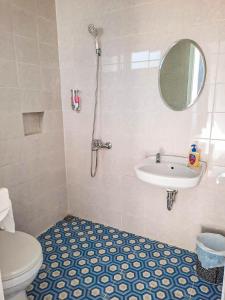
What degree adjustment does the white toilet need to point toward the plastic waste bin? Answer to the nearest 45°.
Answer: approximately 45° to its left

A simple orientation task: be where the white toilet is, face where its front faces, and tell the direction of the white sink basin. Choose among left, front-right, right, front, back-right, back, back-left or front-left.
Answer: front-left

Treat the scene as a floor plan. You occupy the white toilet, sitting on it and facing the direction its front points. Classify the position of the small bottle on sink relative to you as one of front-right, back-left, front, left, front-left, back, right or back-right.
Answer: front-left

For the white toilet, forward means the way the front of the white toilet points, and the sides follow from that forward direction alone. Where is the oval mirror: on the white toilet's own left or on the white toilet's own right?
on the white toilet's own left

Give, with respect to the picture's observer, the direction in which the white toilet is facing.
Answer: facing the viewer and to the right of the viewer
